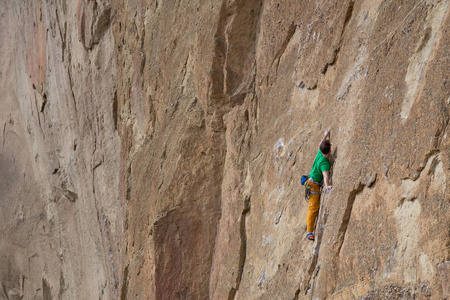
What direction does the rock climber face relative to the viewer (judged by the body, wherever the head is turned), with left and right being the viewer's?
facing away from the viewer and to the right of the viewer
